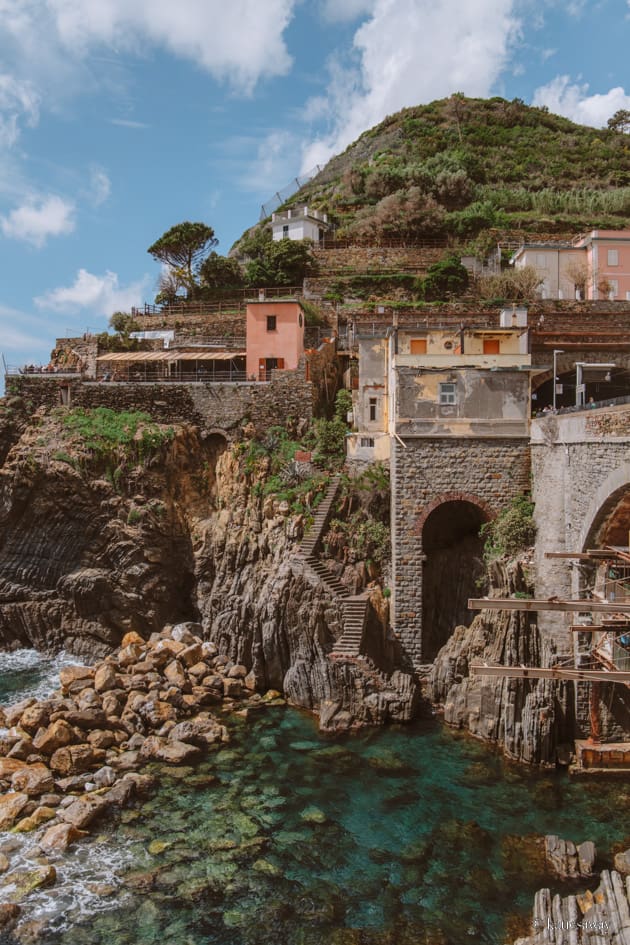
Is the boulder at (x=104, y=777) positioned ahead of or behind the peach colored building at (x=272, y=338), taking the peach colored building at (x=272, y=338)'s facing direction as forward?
ahead

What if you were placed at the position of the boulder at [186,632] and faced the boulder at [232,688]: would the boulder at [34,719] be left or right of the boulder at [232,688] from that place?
right

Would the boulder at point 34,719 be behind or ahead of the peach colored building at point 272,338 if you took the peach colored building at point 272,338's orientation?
ahead

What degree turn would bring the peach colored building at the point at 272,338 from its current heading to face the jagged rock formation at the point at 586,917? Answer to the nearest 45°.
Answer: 0° — it already faces it

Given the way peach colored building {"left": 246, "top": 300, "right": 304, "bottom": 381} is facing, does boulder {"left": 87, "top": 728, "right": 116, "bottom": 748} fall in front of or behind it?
in front

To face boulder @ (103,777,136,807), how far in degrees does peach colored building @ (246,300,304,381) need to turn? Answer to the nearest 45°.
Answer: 0° — it already faces it

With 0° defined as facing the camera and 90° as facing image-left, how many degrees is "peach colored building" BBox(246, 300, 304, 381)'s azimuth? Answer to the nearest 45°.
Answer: approximately 0°

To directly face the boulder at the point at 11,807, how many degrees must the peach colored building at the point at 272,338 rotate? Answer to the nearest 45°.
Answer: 0° — it already faces it
